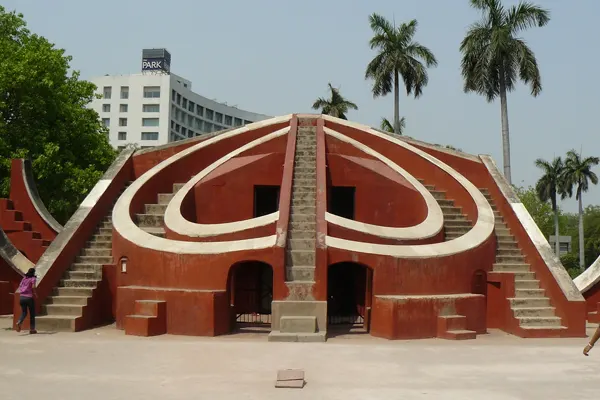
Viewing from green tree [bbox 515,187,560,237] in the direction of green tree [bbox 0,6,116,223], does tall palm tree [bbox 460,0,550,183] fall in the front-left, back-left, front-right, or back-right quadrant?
front-left

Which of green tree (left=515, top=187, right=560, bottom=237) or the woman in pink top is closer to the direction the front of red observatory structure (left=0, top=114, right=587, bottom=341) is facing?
the woman in pink top

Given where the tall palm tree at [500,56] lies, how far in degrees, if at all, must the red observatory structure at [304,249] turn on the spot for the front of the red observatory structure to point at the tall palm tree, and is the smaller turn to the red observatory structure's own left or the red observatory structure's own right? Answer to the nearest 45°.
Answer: approximately 135° to the red observatory structure's own left

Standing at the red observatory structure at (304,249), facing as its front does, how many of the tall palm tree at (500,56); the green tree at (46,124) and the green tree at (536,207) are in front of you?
0

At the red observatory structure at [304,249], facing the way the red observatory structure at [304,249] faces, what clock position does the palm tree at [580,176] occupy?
The palm tree is roughly at 7 o'clock from the red observatory structure.

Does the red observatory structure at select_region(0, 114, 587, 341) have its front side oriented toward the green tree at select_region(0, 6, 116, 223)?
no

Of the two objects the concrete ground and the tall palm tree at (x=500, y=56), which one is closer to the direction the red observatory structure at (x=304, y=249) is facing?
the concrete ground

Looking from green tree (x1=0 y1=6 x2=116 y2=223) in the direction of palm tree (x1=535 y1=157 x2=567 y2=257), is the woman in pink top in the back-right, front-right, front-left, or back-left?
back-right

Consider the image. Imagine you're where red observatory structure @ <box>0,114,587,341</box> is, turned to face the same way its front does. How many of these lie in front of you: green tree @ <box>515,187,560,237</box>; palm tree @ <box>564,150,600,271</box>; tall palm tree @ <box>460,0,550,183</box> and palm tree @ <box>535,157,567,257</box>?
0

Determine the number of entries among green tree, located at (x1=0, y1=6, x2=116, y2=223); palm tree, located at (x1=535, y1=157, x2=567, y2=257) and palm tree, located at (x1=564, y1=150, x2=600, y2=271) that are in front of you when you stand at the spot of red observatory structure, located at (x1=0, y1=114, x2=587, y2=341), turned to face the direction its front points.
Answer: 0

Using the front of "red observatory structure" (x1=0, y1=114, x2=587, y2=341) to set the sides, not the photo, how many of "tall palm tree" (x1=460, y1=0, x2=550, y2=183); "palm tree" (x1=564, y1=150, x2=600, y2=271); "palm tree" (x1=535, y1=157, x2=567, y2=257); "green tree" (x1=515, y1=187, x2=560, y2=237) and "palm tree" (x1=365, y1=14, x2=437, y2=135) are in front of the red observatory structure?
0

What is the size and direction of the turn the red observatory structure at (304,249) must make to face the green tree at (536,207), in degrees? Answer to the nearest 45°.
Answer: approximately 135° to its left

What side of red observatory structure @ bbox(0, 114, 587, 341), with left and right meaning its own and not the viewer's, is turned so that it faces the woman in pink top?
right

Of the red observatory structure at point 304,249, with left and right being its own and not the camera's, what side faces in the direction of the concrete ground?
front

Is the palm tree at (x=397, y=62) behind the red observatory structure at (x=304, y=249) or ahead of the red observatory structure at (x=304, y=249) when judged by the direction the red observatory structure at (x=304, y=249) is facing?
behind

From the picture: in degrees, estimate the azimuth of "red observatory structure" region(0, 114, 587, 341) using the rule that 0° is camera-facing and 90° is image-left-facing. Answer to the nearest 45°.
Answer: approximately 0°

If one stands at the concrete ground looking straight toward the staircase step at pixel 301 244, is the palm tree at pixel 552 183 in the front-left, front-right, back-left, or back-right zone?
front-right
